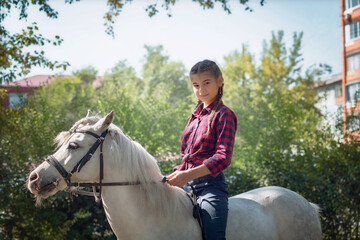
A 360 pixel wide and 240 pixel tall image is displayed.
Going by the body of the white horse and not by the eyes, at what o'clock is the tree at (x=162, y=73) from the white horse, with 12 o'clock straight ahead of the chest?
The tree is roughly at 3 o'clock from the white horse.

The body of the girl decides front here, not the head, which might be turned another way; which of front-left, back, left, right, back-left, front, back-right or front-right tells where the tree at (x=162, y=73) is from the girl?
back-right

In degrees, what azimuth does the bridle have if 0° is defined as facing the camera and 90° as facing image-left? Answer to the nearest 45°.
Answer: approximately 90°

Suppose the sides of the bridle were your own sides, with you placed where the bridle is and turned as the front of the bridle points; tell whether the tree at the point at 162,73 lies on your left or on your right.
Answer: on your right

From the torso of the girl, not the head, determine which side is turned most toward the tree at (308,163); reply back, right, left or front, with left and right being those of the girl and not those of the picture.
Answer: back

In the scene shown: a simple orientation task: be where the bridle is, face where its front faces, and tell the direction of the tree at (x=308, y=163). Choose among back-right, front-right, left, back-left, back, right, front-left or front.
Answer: back-right

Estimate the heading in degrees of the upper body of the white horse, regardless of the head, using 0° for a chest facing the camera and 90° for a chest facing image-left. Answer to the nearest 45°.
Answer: approximately 90°
